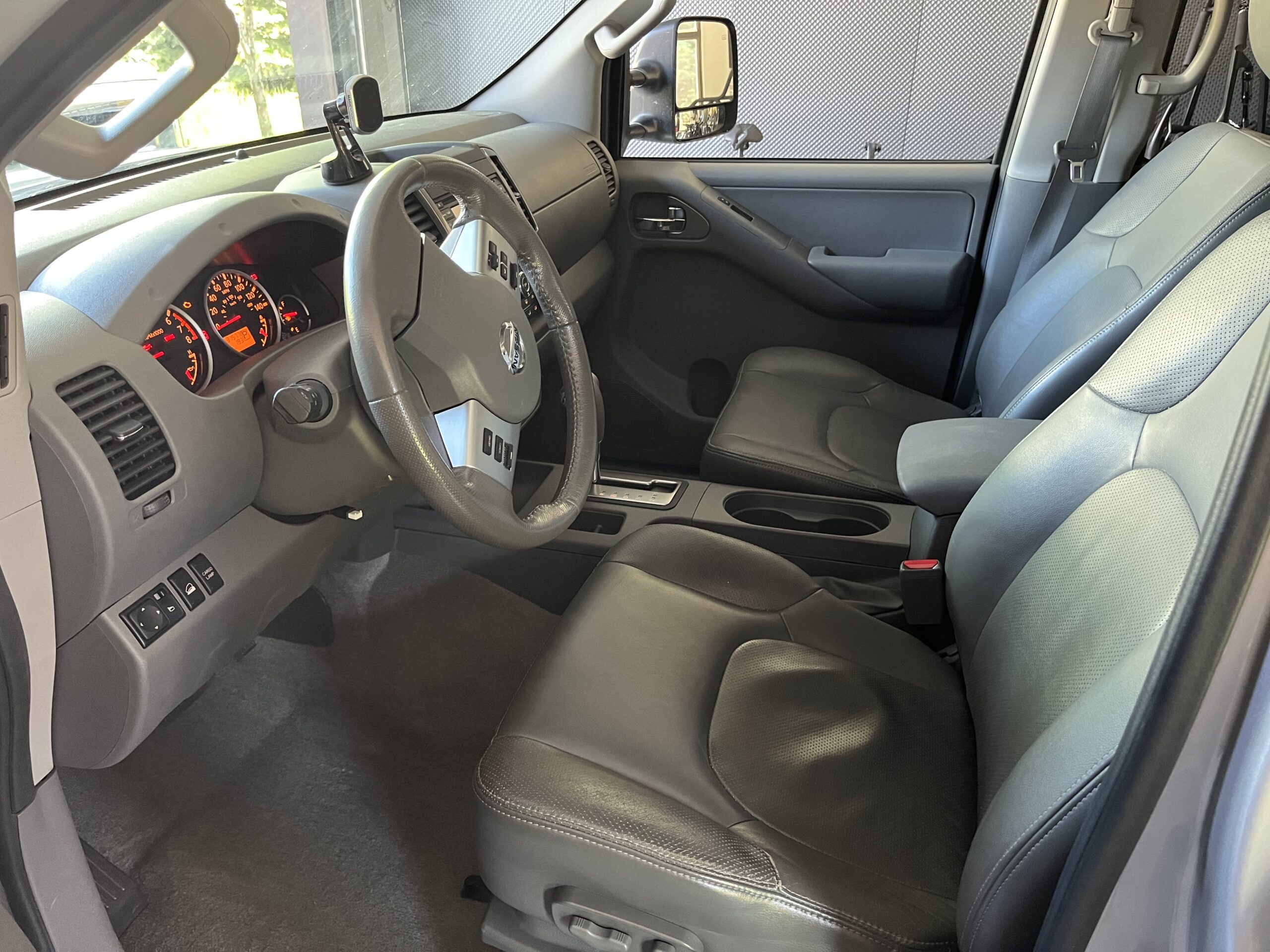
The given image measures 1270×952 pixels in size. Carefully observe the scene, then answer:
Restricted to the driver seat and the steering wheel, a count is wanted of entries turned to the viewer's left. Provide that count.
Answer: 1

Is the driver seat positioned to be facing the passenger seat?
no

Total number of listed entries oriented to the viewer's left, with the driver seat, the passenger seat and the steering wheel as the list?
2

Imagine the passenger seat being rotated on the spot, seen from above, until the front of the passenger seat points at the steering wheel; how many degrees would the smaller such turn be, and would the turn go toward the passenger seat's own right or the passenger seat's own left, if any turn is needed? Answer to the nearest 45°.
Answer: approximately 45° to the passenger seat's own left

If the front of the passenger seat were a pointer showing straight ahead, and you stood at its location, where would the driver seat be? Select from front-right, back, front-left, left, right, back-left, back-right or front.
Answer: left

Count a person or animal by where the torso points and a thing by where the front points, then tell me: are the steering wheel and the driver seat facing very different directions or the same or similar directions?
very different directions

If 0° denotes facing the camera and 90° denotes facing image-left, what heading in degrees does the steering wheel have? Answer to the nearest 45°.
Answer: approximately 315°

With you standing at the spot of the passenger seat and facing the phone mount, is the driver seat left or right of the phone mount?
left

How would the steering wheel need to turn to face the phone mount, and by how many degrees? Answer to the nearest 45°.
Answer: approximately 135° to its left

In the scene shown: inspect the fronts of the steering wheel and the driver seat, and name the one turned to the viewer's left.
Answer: the driver seat

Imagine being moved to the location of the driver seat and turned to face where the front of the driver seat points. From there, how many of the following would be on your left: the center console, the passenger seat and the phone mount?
0

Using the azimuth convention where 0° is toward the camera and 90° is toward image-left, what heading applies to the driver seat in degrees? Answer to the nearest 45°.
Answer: approximately 90°

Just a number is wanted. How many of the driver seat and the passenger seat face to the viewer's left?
2

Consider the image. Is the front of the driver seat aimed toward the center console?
no

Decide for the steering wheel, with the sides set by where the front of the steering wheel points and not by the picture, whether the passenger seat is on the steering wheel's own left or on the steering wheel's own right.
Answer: on the steering wheel's own left

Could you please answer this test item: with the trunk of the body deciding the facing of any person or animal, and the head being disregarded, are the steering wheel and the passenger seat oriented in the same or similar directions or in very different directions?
very different directions

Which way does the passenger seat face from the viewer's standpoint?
to the viewer's left
